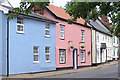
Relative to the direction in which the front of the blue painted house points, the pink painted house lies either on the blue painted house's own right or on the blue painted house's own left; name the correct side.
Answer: on the blue painted house's own left

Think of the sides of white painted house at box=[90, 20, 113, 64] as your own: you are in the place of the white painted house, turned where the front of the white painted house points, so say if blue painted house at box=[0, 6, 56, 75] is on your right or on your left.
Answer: on your right

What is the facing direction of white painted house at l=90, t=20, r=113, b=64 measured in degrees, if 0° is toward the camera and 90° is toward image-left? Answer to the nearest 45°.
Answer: approximately 315°

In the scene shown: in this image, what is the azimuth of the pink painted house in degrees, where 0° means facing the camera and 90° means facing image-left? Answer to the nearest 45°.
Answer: approximately 315°

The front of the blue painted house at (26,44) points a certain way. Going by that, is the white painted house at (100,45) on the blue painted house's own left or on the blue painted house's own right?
on the blue painted house's own left

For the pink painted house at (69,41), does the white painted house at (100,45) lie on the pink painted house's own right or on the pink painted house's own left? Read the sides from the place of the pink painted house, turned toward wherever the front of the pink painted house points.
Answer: on the pink painted house's own left

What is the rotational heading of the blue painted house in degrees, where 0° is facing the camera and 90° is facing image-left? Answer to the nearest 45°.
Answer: approximately 315°
